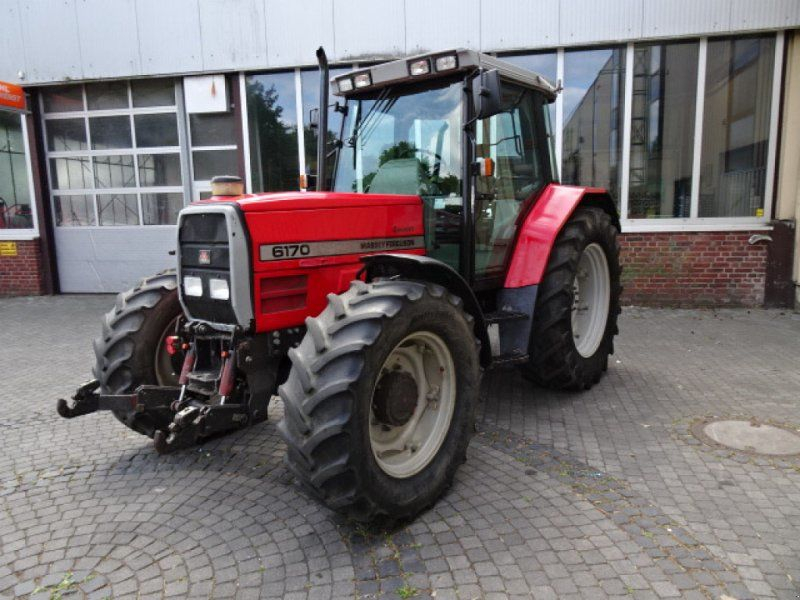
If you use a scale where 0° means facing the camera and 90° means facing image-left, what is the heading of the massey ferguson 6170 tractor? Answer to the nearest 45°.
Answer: approximately 45°

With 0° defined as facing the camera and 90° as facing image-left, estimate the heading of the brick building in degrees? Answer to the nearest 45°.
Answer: approximately 0°

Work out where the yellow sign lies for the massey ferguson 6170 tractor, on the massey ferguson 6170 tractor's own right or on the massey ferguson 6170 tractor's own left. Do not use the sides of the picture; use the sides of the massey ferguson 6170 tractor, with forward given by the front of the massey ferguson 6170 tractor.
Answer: on the massey ferguson 6170 tractor's own right

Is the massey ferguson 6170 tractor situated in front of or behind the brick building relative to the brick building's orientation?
in front

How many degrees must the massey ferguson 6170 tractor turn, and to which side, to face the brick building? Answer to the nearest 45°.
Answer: approximately 135° to its right

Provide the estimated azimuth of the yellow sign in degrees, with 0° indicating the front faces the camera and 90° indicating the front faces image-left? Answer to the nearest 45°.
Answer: approximately 0°

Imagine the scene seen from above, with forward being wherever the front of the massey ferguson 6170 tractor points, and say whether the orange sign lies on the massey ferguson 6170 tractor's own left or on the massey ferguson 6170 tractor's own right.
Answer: on the massey ferguson 6170 tractor's own right

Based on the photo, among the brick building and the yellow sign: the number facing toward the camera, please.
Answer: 2

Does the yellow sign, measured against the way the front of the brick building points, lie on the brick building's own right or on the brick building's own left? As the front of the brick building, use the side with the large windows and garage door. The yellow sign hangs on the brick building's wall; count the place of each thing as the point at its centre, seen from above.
on the brick building's own right
